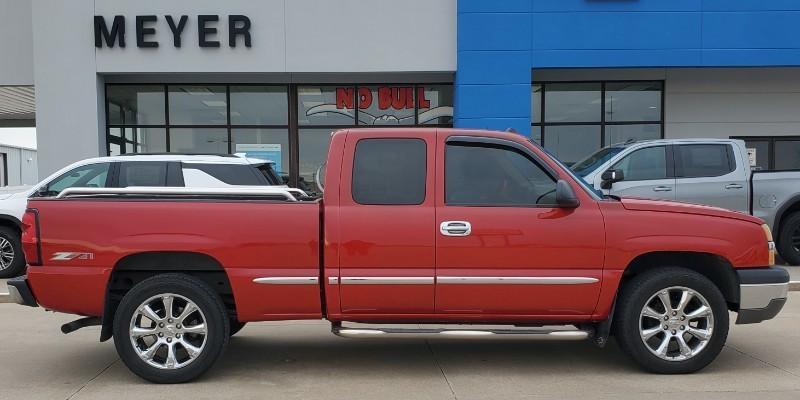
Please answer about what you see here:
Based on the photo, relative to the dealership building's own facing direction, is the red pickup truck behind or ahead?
ahead

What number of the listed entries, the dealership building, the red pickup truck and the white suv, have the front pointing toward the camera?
1

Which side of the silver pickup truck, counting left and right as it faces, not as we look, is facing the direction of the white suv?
front

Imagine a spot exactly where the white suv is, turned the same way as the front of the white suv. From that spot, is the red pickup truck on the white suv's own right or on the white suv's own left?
on the white suv's own left

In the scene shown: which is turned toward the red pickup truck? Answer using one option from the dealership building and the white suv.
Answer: the dealership building

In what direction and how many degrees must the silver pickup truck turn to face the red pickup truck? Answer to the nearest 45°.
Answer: approximately 45° to its left

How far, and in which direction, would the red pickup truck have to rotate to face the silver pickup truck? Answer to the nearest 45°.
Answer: approximately 45° to its left

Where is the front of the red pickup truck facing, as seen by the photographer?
facing to the right of the viewer

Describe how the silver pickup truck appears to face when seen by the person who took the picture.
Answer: facing the viewer and to the left of the viewer

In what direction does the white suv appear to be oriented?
to the viewer's left

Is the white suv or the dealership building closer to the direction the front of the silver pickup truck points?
the white suv

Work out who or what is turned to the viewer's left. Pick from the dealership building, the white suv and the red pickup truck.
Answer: the white suv

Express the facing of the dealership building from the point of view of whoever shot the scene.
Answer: facing the viewer

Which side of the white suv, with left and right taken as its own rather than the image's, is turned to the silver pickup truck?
back

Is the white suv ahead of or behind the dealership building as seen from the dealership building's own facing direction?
ahead
